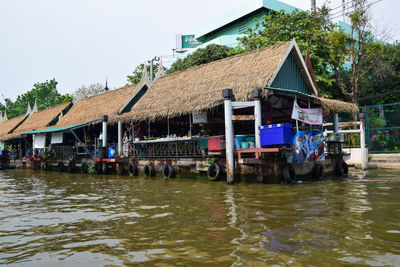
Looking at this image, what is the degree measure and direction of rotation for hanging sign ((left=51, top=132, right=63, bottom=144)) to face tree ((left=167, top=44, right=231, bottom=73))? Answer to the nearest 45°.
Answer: approximately 90° to its left

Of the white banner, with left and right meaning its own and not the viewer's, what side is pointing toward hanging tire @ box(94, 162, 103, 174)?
right

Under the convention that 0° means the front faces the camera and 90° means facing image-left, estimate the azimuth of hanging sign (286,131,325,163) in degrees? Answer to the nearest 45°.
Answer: approximately 0°

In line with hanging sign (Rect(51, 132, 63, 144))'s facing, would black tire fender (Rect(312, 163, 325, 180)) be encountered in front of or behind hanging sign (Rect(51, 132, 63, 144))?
in front

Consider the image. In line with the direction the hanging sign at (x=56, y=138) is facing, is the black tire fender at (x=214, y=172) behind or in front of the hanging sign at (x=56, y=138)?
in front
